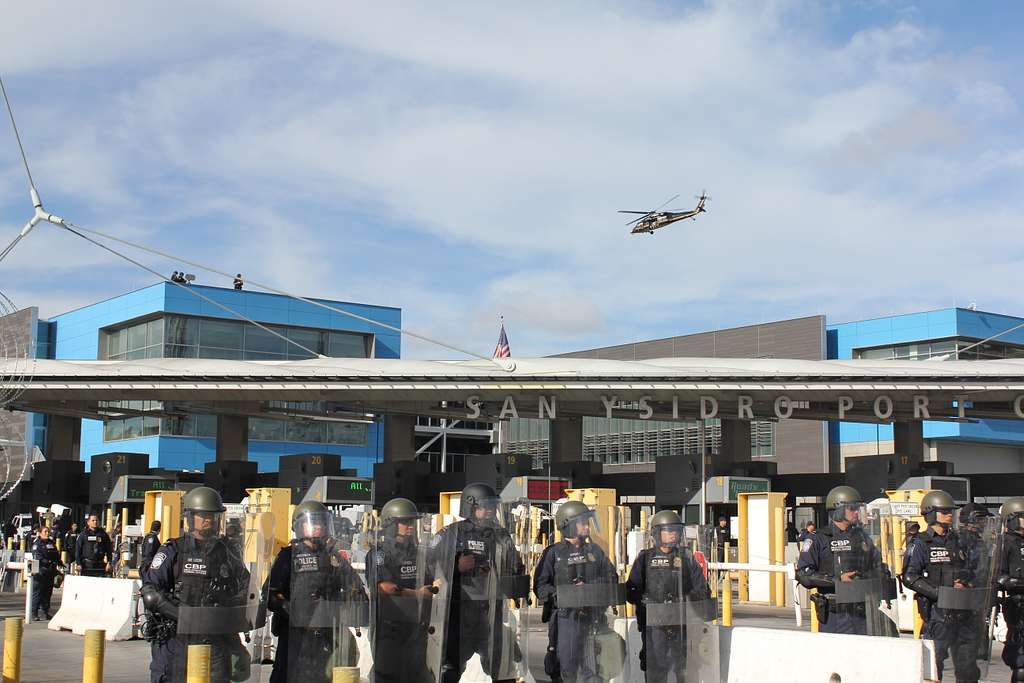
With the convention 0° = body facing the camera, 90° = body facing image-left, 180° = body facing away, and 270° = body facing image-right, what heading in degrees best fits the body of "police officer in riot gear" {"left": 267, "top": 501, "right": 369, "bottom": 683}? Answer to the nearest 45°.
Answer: approximately 0°

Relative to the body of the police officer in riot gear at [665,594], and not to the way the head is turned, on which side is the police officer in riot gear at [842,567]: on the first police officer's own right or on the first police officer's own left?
on the first police officer's own left

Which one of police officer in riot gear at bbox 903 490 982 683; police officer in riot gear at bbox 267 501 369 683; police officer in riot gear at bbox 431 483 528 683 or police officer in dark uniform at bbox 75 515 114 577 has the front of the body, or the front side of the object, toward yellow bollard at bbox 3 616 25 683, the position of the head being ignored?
police officer in dark uniform at bbox 75 515 114 577

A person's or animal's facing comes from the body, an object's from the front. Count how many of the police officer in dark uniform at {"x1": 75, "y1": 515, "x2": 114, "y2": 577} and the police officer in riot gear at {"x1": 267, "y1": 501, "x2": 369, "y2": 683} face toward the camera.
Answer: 2

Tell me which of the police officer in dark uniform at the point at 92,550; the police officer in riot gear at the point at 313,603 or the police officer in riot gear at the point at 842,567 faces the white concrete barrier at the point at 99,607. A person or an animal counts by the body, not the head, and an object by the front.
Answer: the police officer in dark uniform at the point at 92,550

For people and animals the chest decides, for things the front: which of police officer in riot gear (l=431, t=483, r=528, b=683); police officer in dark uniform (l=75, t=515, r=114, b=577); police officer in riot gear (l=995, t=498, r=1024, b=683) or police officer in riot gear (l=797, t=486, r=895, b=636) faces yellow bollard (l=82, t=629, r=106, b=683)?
police officer in dark uniform (l=75, t=515, r=114, b=577)

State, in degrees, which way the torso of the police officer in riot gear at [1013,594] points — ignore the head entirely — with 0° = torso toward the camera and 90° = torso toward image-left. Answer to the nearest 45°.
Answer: approximately 315°

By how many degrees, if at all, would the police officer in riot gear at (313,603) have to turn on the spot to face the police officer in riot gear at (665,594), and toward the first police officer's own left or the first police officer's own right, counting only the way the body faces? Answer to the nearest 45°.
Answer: approximately 90° to the first police officer's own left
